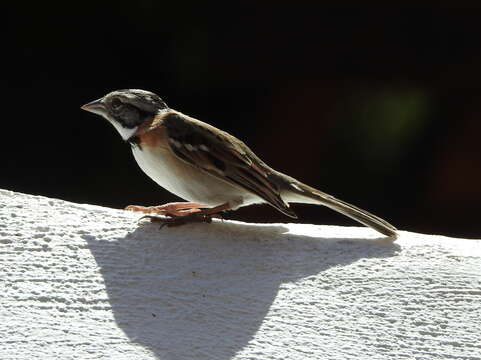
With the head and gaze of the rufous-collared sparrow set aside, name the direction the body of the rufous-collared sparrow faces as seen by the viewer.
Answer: to the viewer's left
